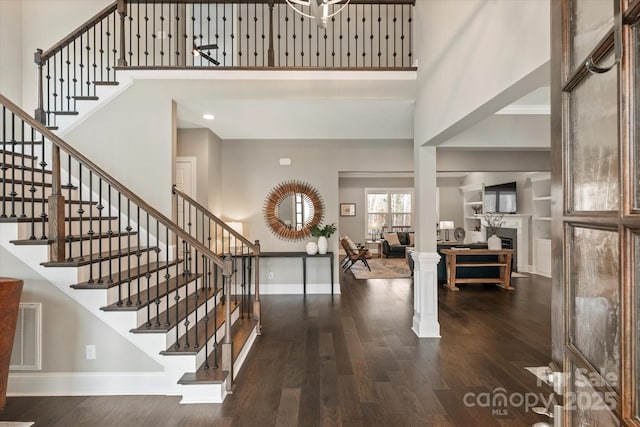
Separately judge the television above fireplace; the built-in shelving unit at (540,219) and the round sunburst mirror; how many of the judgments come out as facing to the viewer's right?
0

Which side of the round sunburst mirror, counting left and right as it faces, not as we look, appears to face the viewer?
front

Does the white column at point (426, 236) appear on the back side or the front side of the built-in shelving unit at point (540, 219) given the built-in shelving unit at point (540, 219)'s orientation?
on the front side

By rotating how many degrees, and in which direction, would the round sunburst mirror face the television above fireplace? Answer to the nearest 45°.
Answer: approximately 135° to its left

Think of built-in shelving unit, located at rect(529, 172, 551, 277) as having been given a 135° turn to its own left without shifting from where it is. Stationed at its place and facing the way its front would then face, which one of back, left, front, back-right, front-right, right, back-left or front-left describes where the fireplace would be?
back-left

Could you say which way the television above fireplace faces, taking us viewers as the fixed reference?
facing the viewer and to the left of the viewer

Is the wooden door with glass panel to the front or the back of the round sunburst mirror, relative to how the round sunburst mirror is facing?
to the front

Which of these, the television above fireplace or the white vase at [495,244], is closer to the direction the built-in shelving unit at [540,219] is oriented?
the white vase

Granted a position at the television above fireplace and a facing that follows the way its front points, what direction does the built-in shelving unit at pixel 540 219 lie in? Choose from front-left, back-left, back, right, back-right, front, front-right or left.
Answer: left

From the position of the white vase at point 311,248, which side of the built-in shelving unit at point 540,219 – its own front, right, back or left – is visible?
front

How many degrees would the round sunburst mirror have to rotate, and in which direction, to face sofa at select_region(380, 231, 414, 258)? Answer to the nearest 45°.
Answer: approximately 135° to its left

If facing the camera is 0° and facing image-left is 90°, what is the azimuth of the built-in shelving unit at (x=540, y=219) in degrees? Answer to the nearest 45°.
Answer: approximately 45°

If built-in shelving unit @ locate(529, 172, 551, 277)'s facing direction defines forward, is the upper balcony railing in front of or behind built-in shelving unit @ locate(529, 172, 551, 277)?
in front
